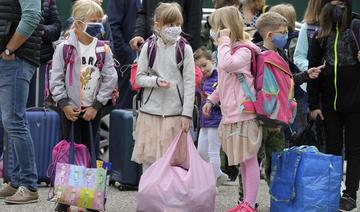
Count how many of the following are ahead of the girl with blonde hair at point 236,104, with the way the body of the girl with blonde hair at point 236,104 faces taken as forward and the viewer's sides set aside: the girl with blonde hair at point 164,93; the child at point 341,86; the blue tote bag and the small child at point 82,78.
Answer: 2

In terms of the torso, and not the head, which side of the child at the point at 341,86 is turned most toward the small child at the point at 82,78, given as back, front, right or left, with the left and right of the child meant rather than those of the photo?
right

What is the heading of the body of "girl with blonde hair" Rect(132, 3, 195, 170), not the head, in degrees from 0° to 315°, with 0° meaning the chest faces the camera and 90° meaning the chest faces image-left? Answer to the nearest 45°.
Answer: approximately 0°

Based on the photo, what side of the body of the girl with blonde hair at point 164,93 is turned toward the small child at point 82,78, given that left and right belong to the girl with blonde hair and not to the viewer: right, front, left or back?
right

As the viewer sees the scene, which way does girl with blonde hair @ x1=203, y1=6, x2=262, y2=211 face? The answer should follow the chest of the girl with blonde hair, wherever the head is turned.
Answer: to the viewer's left

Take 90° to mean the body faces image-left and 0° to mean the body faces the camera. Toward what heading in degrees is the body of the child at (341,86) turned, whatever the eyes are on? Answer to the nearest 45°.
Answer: approximately 0°
